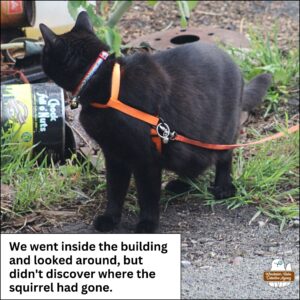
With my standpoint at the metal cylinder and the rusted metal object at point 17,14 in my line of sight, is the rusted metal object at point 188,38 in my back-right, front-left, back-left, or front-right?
front-right

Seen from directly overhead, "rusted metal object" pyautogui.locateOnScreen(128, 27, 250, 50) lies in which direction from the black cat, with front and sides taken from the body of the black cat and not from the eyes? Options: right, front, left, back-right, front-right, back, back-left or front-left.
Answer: back-right

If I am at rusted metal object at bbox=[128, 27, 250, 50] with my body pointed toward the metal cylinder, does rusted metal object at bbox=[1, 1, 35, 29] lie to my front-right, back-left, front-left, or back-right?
front-right

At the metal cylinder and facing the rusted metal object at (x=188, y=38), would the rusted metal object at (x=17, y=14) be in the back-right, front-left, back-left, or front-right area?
front-left

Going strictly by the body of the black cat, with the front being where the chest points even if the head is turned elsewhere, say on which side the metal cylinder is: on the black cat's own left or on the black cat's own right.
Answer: on the black cat's own right

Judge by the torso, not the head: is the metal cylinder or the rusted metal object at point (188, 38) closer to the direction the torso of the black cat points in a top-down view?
the metal cylinder

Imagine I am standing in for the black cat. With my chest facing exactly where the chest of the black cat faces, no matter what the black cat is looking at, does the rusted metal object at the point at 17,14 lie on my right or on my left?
on my right
